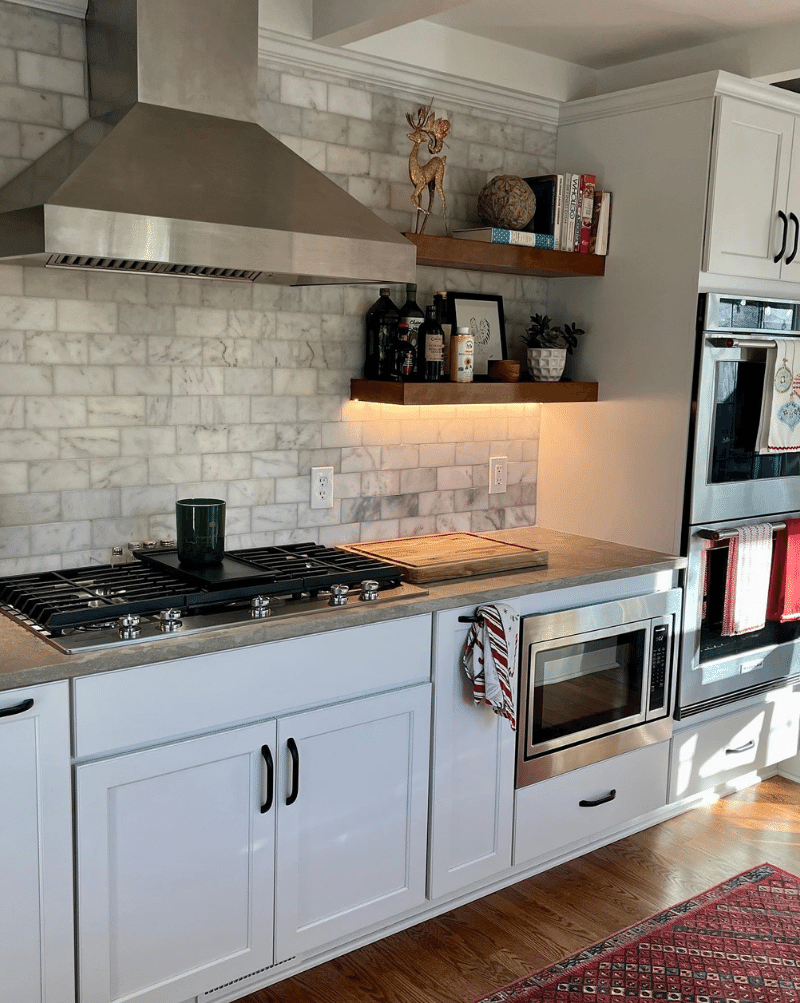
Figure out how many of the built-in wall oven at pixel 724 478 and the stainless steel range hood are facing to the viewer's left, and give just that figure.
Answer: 0

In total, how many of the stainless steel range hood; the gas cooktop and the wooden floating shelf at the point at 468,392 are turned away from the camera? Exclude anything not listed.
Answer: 0

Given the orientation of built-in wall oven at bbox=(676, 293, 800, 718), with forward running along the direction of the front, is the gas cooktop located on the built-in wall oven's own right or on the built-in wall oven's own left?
on the built-in wall oven's own right

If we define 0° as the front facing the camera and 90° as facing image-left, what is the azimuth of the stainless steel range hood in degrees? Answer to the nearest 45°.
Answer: approximately 315°

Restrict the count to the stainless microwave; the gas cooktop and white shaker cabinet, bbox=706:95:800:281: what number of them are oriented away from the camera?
0

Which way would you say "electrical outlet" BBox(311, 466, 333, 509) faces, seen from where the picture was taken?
facing the viewer and to the right of the viewer

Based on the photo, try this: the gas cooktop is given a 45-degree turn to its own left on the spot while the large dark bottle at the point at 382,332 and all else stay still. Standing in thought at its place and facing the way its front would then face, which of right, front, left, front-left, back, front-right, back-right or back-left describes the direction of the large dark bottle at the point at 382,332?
front-left

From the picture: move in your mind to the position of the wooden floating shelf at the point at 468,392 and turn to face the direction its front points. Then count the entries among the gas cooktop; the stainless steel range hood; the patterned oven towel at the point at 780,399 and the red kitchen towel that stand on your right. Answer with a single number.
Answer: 2

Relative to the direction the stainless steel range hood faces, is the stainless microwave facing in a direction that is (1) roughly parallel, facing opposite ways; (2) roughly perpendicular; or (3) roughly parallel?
roughly parallel

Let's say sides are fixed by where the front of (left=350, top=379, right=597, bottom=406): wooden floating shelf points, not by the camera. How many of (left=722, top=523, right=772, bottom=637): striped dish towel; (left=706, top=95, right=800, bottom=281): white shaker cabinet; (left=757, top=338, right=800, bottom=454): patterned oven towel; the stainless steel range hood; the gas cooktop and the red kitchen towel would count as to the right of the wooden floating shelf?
2

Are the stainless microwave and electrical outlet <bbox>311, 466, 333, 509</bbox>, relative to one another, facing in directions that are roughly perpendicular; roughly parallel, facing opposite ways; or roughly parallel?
roughly parallel

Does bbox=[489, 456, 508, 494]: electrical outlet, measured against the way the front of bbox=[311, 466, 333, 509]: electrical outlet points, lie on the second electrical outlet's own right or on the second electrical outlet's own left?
on the second electrical outlet's own left
